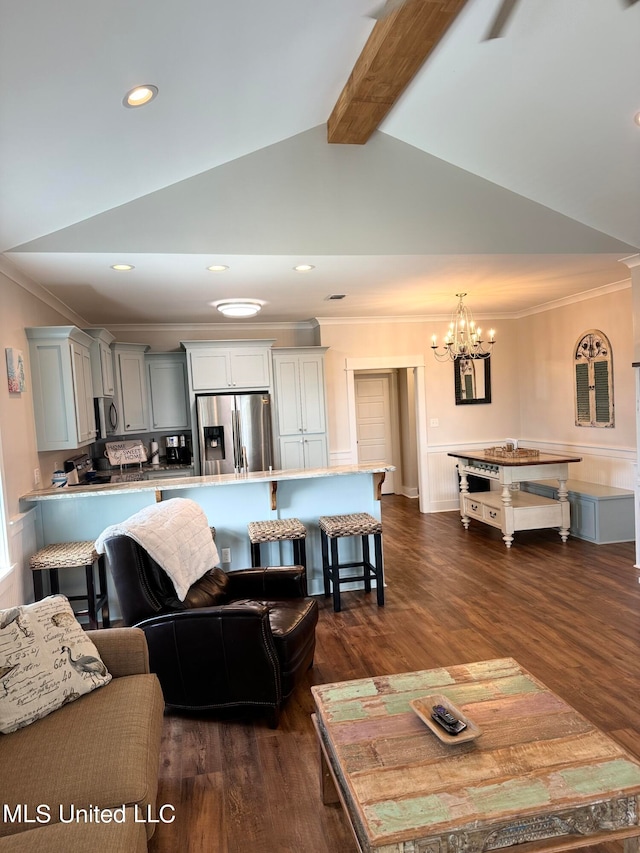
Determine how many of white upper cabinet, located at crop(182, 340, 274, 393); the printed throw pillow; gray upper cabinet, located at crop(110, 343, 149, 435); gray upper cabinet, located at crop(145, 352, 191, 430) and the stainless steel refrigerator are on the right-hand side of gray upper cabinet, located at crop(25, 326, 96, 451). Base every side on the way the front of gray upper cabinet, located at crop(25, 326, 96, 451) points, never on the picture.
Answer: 1

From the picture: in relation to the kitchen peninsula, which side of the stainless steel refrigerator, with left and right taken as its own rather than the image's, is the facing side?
front

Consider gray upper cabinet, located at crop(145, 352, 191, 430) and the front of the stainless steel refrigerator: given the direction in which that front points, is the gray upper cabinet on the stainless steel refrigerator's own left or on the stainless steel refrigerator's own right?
on the stainless steel refrigerator's own right

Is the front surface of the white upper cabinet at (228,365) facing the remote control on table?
yes

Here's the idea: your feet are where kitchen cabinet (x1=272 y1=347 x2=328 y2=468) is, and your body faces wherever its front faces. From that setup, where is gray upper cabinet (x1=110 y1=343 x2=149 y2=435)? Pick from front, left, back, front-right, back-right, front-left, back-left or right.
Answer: right

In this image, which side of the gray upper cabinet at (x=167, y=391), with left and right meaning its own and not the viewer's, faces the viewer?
front

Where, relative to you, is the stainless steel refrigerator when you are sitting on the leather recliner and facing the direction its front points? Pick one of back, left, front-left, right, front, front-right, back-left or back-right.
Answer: back-left

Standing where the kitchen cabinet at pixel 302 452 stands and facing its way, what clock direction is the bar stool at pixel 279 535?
The bar stool is roughly at 12 o'clock from the kitchen cabinet.

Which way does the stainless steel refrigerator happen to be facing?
toward the camera

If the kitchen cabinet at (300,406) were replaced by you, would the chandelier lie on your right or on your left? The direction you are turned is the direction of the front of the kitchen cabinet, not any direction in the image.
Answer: on your left

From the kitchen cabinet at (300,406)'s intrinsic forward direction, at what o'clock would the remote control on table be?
The remote control on table is roughly at 12 o'clock from the kitchen cabinet.

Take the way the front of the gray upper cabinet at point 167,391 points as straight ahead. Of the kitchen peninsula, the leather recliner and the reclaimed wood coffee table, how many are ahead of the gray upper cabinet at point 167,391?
3

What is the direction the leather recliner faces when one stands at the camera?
facing the viewer and to the right of the viewer

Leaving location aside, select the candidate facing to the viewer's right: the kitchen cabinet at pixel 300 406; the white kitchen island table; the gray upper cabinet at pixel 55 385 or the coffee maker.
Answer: the gray upper cabinet

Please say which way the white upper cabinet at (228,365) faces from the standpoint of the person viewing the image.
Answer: facing the viewer

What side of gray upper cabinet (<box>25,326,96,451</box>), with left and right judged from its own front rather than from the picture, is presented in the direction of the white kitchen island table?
front
